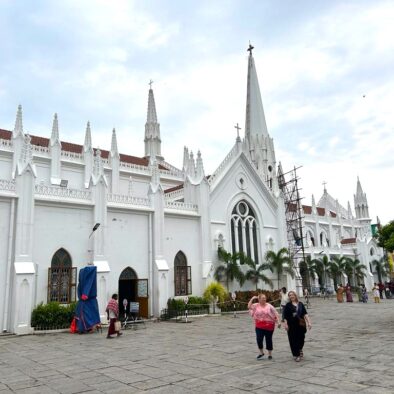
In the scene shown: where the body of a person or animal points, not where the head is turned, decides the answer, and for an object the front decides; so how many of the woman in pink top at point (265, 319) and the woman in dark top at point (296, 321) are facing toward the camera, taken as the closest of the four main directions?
2

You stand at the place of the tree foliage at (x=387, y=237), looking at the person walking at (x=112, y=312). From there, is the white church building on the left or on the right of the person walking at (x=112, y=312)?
right

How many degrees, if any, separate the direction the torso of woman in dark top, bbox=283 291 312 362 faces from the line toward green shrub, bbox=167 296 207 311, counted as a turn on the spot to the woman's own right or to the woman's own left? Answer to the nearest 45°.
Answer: approximately 135° to the woman's own right

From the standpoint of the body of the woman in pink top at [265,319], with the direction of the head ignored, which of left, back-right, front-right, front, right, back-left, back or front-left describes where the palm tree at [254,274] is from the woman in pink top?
back

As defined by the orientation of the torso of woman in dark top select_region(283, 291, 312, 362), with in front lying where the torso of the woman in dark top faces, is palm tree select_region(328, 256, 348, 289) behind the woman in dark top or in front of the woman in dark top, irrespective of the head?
behind
